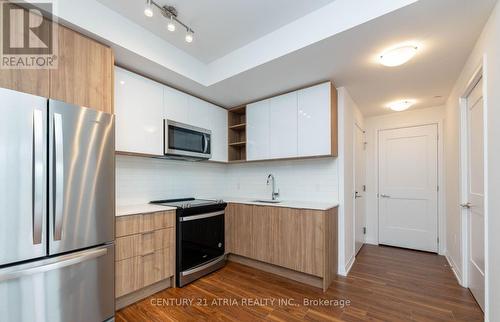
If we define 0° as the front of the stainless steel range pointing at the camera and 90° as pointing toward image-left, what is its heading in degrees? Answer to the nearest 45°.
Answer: approximately 315°

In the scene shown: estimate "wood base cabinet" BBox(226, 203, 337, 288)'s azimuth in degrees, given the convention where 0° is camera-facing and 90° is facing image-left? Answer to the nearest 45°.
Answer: approximately 45°

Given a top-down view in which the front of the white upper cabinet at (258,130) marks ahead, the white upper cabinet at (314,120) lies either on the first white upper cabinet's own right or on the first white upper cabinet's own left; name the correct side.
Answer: on the first white upper cabinet's own left

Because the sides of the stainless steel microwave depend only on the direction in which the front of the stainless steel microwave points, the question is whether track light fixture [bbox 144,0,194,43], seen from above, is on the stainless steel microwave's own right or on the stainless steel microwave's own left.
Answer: on the stainless steel microwave's own right

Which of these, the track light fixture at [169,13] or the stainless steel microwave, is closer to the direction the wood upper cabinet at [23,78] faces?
the track light fixture
